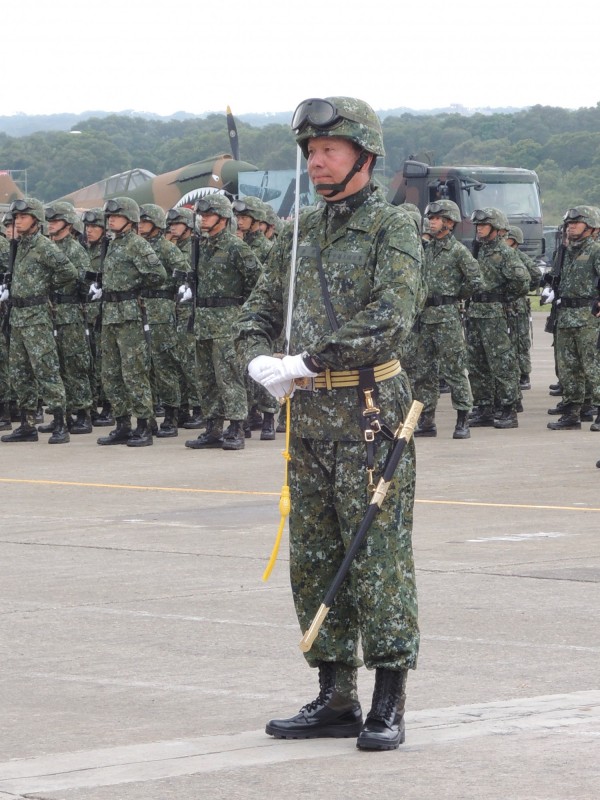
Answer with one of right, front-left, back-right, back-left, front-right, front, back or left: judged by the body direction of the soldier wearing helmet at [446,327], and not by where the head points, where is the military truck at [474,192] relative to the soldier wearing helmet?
back-right

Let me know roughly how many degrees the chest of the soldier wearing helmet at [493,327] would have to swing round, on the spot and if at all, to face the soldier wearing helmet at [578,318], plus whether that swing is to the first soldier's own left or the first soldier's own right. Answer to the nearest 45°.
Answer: approximately 90° to the first soldier's own left

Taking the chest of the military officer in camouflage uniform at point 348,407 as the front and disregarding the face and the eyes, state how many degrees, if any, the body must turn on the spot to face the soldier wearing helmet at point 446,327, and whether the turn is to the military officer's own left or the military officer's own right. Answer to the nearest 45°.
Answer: approximately 135° to the military officer's own right

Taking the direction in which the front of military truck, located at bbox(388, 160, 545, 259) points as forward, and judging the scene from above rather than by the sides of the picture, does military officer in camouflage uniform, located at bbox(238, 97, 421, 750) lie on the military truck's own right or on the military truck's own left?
on the military truck's own right

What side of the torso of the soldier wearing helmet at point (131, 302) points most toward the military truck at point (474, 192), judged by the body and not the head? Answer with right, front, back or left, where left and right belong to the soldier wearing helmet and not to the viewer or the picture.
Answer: back

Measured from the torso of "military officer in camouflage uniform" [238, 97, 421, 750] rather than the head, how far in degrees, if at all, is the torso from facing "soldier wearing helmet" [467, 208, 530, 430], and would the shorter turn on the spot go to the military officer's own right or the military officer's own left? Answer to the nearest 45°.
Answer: approximately 135° to the military officer's own right

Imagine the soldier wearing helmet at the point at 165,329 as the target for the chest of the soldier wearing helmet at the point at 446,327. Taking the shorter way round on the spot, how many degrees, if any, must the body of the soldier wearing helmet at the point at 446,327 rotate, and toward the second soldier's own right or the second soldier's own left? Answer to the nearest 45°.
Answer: approximately 45° to the second soldier's own right
